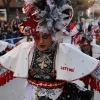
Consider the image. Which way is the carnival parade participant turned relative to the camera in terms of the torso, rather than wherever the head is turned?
toward the camera
